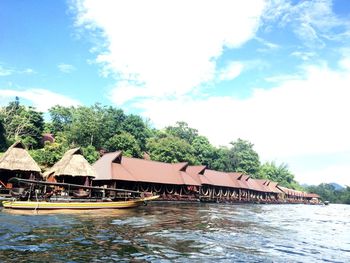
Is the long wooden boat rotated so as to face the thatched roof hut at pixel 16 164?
no
